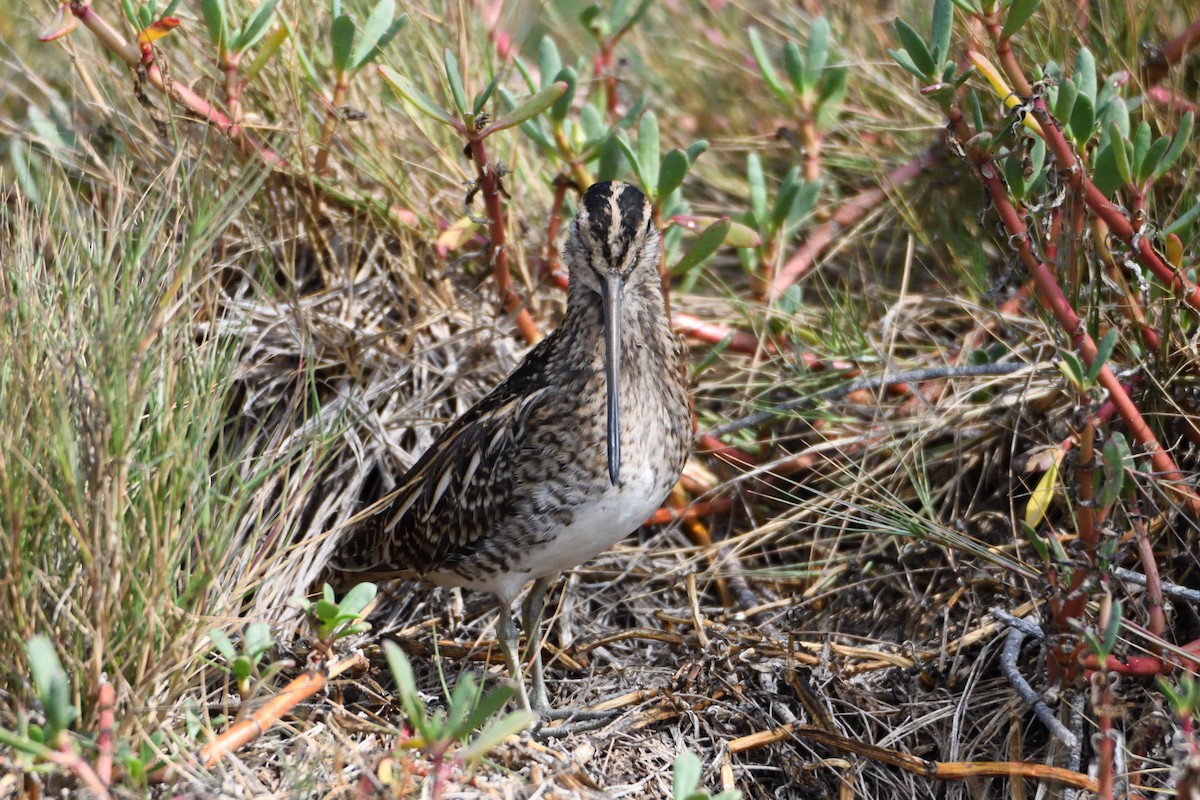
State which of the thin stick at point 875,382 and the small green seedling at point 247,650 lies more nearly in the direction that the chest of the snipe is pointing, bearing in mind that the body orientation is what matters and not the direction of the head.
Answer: the thin stick

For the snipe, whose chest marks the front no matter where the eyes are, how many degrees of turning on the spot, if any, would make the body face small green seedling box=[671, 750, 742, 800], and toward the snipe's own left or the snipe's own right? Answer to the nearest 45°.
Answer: approximately 45° to the snipe's own right

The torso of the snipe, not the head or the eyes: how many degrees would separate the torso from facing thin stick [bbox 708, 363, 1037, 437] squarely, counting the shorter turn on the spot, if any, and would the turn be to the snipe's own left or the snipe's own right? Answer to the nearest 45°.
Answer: approximately 45° to the snipe's own left

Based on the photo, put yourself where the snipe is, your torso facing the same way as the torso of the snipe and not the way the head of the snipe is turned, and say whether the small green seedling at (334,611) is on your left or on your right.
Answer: on your right

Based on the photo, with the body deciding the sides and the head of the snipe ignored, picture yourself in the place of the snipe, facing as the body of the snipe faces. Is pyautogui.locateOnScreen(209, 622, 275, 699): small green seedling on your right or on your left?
on your right

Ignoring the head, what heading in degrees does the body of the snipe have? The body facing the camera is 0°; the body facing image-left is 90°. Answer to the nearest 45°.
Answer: approximately 315°

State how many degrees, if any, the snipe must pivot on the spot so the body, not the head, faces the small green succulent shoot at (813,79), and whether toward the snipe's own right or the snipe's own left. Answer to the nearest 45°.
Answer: approximately 90° to the snipe's own left
